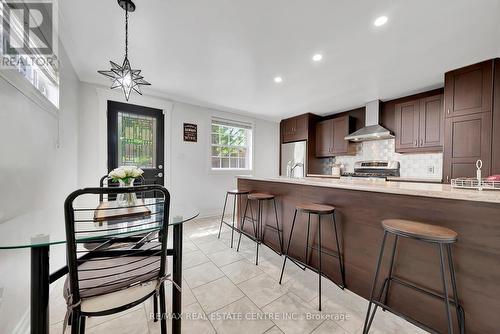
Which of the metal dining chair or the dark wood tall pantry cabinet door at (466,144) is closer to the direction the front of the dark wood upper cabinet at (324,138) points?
the metal dining chair

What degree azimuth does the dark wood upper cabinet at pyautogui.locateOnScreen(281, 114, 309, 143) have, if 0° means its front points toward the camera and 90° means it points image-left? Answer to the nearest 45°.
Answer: approximately 45°

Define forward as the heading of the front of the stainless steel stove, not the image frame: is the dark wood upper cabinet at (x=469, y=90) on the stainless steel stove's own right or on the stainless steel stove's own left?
on the stainless steel stove's own left

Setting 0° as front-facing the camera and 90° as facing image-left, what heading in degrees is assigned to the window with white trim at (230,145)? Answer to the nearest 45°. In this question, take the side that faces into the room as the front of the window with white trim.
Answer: approximately 315°

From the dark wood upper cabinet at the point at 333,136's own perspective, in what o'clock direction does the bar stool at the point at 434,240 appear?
The bar stool is roughly at 10 o'clock from the dark wood upper cabinet.

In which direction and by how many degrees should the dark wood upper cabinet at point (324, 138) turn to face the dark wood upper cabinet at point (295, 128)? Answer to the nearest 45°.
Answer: approximately 45° to its right

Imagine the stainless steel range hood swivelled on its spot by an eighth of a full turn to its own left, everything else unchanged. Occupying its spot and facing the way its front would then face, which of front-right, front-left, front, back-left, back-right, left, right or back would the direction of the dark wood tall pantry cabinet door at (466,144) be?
front-left

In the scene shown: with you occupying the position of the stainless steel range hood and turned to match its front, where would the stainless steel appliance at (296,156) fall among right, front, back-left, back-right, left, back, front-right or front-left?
front-right

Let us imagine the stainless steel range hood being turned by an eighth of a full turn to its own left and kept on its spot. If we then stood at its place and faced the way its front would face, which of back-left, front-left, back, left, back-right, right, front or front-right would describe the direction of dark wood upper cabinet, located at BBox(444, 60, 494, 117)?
front-left
